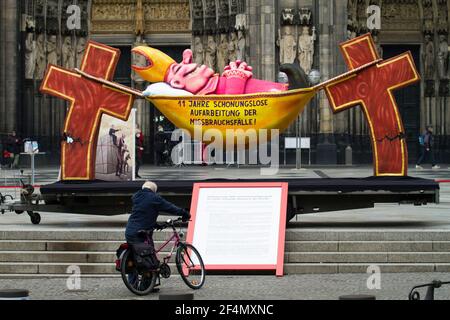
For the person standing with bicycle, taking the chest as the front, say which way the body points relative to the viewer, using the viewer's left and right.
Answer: facing away from the viewer and to the right of the viewer

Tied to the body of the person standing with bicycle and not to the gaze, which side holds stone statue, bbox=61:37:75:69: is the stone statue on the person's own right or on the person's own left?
on the person's own left

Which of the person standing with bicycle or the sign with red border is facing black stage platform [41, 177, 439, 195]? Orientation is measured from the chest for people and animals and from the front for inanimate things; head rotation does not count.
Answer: the person standing with bicycle

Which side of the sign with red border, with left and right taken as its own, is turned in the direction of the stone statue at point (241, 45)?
back

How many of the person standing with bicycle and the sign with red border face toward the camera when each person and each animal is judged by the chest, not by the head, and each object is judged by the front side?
1

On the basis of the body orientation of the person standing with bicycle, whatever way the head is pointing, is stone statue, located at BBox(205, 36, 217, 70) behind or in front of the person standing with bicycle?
in front

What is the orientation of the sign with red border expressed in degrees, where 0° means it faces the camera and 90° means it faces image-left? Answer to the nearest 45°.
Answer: approximately 0°

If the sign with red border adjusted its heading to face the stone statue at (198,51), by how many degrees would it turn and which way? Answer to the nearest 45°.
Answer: approximately 180°

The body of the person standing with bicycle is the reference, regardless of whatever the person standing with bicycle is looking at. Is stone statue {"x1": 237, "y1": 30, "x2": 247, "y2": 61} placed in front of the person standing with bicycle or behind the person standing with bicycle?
in front

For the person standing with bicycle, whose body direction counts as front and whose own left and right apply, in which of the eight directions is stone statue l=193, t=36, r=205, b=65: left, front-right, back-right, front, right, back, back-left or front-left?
front-left
